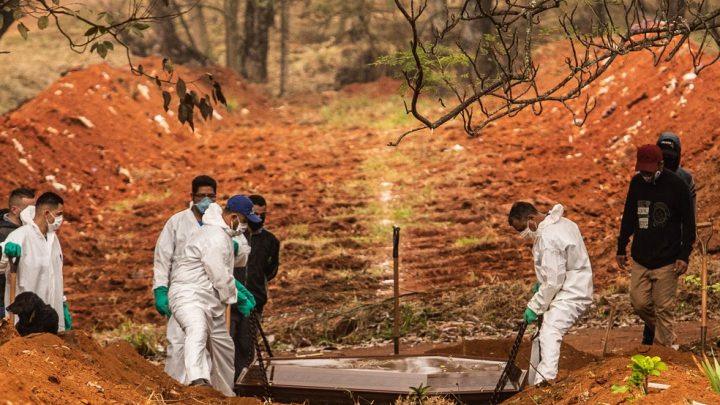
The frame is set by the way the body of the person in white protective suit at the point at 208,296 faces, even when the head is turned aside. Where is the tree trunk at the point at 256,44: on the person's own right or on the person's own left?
on the person's own left

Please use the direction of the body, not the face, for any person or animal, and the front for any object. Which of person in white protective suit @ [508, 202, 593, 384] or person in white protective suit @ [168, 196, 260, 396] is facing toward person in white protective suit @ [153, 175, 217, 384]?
person in white protective suit @ [508, 202, 593, 384]

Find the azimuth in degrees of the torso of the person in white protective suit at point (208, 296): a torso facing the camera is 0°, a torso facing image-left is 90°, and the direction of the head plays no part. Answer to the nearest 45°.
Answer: approximately 270°

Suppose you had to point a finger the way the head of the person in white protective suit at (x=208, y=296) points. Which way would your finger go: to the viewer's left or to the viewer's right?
to the viewer's right

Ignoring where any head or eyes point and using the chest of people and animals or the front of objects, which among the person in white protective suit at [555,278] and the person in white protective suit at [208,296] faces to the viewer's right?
the person in white protective suit at [208,296]

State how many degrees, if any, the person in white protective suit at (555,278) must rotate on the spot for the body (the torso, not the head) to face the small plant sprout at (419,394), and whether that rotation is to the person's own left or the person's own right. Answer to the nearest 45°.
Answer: approximately 45° to the person's own left

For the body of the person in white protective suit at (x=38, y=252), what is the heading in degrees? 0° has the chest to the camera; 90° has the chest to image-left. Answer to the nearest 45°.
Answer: approximately 315°

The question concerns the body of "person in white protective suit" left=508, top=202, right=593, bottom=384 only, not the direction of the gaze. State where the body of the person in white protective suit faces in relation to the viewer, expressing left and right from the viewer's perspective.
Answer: facing to the left of the viewer
